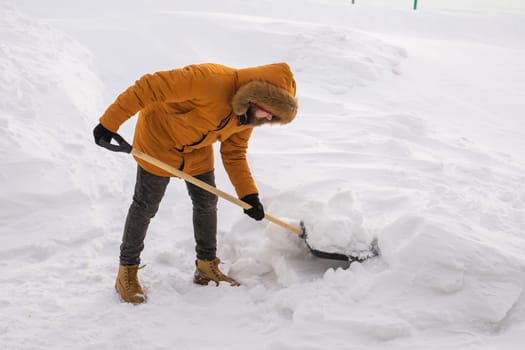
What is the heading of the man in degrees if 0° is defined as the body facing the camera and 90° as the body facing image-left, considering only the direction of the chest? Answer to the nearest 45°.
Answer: approximately 315°
